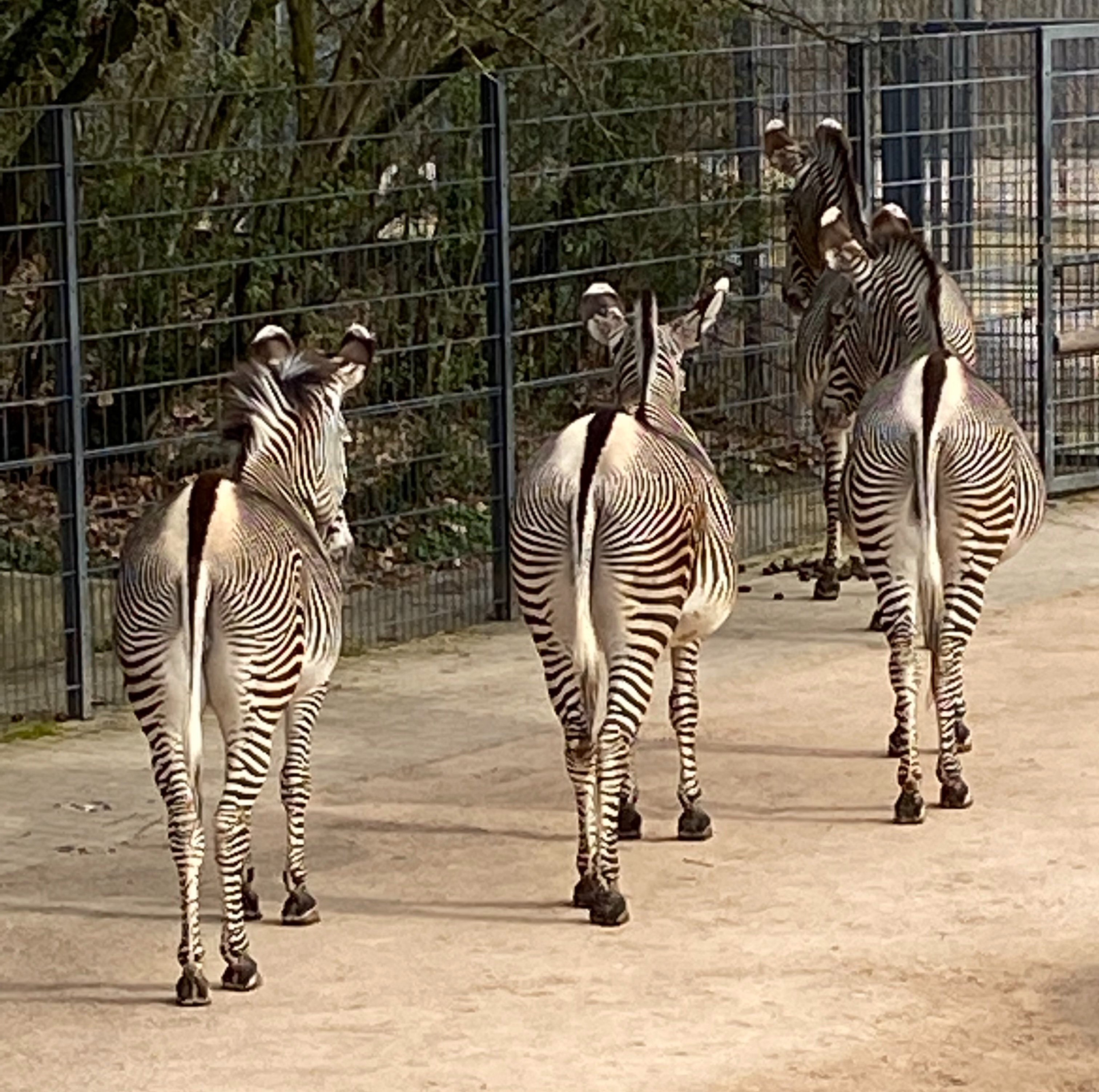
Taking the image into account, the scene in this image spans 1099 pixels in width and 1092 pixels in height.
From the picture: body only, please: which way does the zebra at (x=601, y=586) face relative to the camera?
away from the camera

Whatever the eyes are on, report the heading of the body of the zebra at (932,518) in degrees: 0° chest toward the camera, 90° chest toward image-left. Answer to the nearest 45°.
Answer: approximately 180°

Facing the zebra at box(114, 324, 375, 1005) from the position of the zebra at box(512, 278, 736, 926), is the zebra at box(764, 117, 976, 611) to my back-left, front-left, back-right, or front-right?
back-right

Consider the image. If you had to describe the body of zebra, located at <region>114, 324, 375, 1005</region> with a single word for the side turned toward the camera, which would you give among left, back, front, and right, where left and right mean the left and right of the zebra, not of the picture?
back

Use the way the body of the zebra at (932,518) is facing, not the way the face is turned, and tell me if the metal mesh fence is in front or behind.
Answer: in front

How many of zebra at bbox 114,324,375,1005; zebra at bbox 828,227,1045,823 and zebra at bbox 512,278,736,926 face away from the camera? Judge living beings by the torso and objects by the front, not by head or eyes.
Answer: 3

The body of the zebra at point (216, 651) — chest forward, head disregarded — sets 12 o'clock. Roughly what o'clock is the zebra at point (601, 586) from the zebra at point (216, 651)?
the zebra at point (601, 586) is roughly at 2 o'clock from the zebra at point (216, 651).

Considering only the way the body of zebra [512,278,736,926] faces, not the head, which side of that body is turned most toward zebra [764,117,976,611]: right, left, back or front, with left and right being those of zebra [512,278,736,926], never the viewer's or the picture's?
front

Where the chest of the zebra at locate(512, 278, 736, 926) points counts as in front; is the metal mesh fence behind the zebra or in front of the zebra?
in front

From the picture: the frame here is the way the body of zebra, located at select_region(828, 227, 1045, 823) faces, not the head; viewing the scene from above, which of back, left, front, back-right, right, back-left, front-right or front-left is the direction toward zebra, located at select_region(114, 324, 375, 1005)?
back-left

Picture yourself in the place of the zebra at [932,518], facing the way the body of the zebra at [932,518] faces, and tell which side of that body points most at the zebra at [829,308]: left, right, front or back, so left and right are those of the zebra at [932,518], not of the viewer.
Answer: front
